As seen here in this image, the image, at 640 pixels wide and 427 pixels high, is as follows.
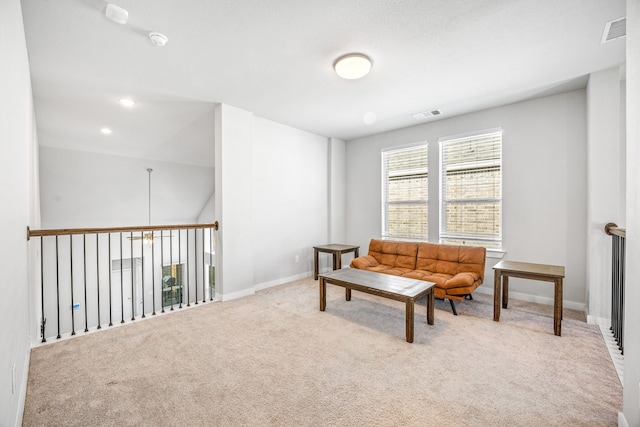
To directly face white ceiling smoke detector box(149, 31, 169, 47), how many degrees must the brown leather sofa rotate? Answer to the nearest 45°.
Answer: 0° — it already faces it

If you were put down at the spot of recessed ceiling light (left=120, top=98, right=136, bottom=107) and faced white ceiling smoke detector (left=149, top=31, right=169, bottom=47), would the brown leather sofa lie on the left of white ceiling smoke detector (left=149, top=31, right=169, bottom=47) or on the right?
left

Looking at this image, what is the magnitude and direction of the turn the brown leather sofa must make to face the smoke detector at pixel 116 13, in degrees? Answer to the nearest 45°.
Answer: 0° — it already faces it

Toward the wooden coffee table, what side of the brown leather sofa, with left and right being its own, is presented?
front

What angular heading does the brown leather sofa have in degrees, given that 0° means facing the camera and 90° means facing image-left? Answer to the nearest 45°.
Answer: approximately 45°
